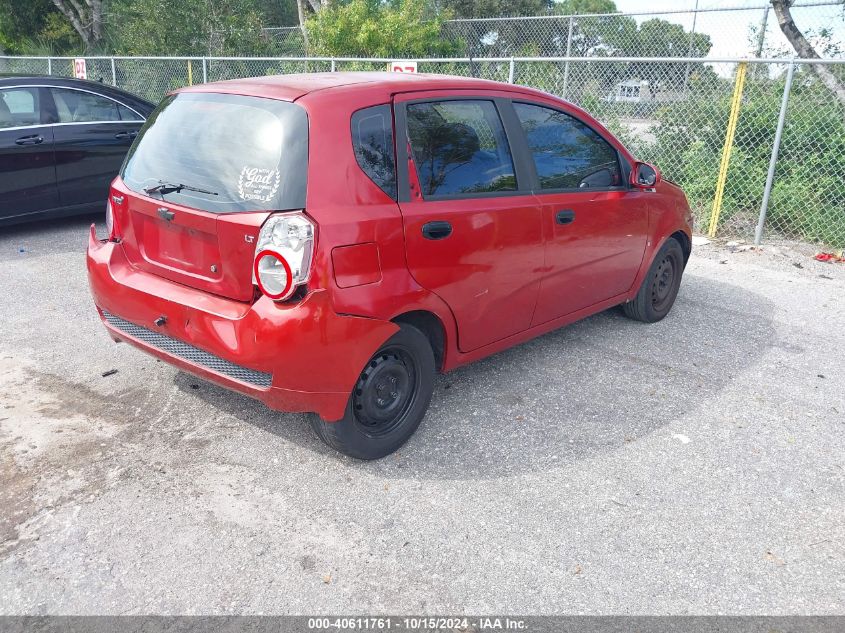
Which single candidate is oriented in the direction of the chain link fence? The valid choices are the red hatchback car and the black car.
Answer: the red hatchback car

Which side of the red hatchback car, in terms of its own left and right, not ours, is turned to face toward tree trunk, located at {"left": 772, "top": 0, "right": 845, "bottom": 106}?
front

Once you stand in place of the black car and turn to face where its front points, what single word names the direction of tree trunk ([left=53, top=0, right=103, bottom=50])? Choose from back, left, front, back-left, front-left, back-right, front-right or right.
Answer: back-right

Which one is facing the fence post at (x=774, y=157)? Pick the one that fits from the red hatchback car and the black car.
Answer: the red hatchback car

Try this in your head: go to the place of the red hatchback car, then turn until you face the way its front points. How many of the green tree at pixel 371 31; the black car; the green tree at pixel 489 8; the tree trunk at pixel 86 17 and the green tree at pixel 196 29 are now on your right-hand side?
0

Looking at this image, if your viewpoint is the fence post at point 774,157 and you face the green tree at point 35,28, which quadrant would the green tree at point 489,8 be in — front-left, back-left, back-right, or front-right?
front-right

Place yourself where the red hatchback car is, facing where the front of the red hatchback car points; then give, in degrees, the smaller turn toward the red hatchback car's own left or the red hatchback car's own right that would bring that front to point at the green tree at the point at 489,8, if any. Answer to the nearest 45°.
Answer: approximately 45° to the red hatchback car's own left

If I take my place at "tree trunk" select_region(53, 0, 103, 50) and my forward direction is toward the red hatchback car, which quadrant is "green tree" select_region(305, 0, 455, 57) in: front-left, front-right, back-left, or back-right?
front-left

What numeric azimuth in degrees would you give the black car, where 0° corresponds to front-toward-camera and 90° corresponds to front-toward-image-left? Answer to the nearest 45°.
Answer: approximately 45°

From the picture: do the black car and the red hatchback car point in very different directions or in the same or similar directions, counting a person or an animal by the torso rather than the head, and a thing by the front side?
very different directions

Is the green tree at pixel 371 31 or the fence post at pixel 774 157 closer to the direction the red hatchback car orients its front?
the fence post

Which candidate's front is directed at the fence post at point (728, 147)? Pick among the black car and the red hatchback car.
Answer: the red hatchback car

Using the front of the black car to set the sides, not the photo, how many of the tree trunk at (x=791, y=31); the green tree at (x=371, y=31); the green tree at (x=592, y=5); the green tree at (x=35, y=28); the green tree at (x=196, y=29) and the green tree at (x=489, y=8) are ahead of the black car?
0

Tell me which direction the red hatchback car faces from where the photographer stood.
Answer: facing away from the viewer and to the right of the viewer

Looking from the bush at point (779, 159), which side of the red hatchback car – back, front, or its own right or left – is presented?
front

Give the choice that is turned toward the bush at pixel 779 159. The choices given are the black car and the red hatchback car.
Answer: the red hatchback car

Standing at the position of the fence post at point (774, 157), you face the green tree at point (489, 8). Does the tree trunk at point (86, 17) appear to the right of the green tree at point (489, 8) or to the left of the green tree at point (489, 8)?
left
